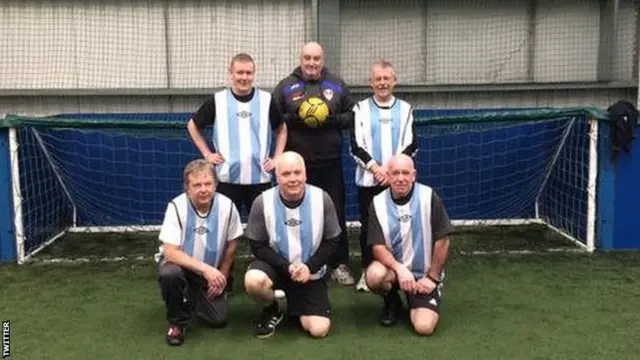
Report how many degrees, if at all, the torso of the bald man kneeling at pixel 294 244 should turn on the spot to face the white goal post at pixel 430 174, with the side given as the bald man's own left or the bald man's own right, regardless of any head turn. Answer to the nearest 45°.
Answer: approximately 135° to the bald man's own left

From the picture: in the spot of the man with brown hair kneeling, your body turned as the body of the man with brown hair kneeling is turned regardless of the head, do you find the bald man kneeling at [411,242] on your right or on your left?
on your left

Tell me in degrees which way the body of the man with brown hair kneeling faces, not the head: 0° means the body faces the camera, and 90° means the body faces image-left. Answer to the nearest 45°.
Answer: approximately 0°

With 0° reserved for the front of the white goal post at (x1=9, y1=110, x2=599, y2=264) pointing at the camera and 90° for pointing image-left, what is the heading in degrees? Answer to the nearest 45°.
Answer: approximately 0°
